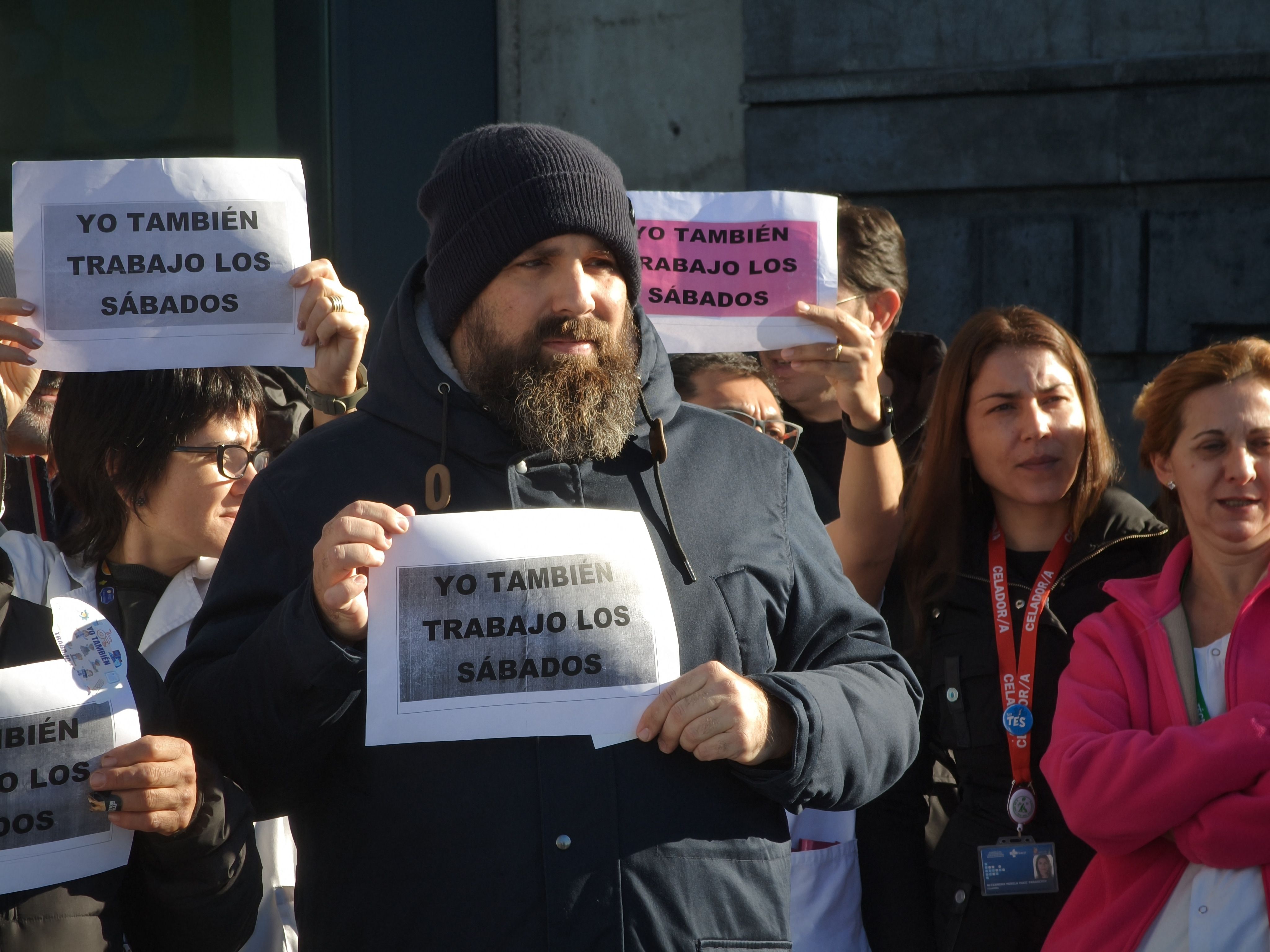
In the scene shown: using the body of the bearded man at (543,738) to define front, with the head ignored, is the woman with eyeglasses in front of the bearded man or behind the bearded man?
behind

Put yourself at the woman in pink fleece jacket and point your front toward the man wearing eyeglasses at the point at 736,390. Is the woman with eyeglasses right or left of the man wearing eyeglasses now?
left

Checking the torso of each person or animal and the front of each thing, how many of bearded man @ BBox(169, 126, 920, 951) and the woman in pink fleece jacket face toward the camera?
2

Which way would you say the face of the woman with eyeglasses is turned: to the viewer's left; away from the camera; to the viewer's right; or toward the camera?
to the viewer's right

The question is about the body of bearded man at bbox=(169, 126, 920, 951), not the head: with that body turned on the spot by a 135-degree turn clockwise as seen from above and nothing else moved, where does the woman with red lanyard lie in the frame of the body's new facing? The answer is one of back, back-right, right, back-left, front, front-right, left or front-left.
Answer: right

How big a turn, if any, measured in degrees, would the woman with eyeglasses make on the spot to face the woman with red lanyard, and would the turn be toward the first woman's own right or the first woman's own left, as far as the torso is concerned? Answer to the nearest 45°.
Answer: approximately 45° to the first woman's own left

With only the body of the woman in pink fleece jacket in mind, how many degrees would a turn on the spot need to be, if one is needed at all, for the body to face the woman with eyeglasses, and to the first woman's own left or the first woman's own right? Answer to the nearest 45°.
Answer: approximately 90° to the first woman's own right

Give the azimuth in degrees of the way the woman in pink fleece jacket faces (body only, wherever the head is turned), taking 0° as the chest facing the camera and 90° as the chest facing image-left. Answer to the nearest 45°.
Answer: approximately 0°

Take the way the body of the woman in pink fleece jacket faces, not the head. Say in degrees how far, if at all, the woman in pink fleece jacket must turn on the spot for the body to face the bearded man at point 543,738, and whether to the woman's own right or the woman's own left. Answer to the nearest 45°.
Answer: approximately 45° to the woman's own right

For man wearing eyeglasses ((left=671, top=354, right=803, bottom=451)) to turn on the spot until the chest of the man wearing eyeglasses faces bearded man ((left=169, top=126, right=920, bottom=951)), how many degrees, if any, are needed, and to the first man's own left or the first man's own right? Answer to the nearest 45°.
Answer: approximately 45° to the first man's own right

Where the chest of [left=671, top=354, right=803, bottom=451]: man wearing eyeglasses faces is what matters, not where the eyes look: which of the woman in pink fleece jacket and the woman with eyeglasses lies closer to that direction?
the woman in pink fleece jacket
